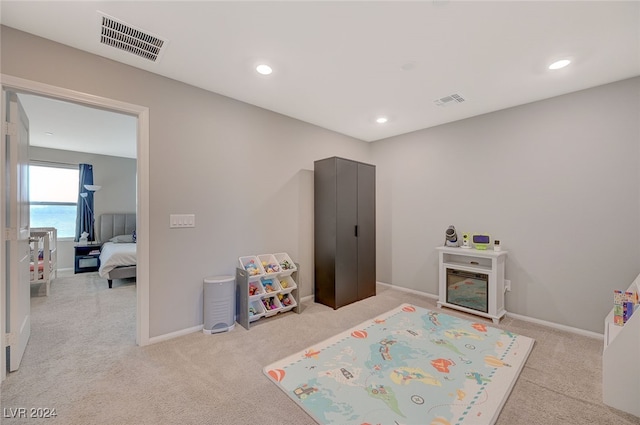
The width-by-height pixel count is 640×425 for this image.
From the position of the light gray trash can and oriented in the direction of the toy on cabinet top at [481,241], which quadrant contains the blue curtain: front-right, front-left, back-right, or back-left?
back-left

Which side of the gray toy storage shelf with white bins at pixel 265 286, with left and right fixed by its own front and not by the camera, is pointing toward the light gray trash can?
right

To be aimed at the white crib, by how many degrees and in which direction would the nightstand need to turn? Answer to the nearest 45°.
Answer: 0° — it already faces it

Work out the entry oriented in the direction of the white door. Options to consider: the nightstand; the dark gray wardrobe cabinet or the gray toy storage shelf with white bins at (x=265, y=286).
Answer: the nightstand

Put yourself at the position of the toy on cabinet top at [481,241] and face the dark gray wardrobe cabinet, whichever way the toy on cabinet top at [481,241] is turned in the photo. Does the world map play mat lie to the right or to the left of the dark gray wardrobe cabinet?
left

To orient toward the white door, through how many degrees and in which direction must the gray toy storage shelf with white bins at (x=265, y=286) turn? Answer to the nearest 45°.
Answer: approximately 135° to its right

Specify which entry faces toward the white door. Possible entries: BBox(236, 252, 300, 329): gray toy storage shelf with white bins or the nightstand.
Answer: the nightstand

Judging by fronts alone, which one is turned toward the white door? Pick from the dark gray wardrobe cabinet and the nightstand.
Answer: the nightstand

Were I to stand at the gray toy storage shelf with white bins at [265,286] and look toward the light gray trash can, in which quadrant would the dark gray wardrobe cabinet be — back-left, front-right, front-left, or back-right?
back-left

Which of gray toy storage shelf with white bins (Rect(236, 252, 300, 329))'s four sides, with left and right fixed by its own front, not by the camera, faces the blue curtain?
back

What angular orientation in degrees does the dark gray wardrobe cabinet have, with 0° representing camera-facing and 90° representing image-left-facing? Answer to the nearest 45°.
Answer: approximately 315°

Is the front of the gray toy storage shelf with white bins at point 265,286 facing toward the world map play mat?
yes

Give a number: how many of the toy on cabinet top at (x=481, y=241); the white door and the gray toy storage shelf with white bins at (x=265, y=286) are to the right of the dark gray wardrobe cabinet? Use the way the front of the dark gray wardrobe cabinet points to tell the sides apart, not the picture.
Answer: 2

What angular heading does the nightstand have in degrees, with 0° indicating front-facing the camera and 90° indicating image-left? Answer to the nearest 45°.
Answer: approximately 0°

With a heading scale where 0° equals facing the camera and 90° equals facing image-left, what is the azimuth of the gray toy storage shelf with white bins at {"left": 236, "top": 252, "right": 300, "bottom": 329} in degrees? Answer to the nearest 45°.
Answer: approximately 315°
